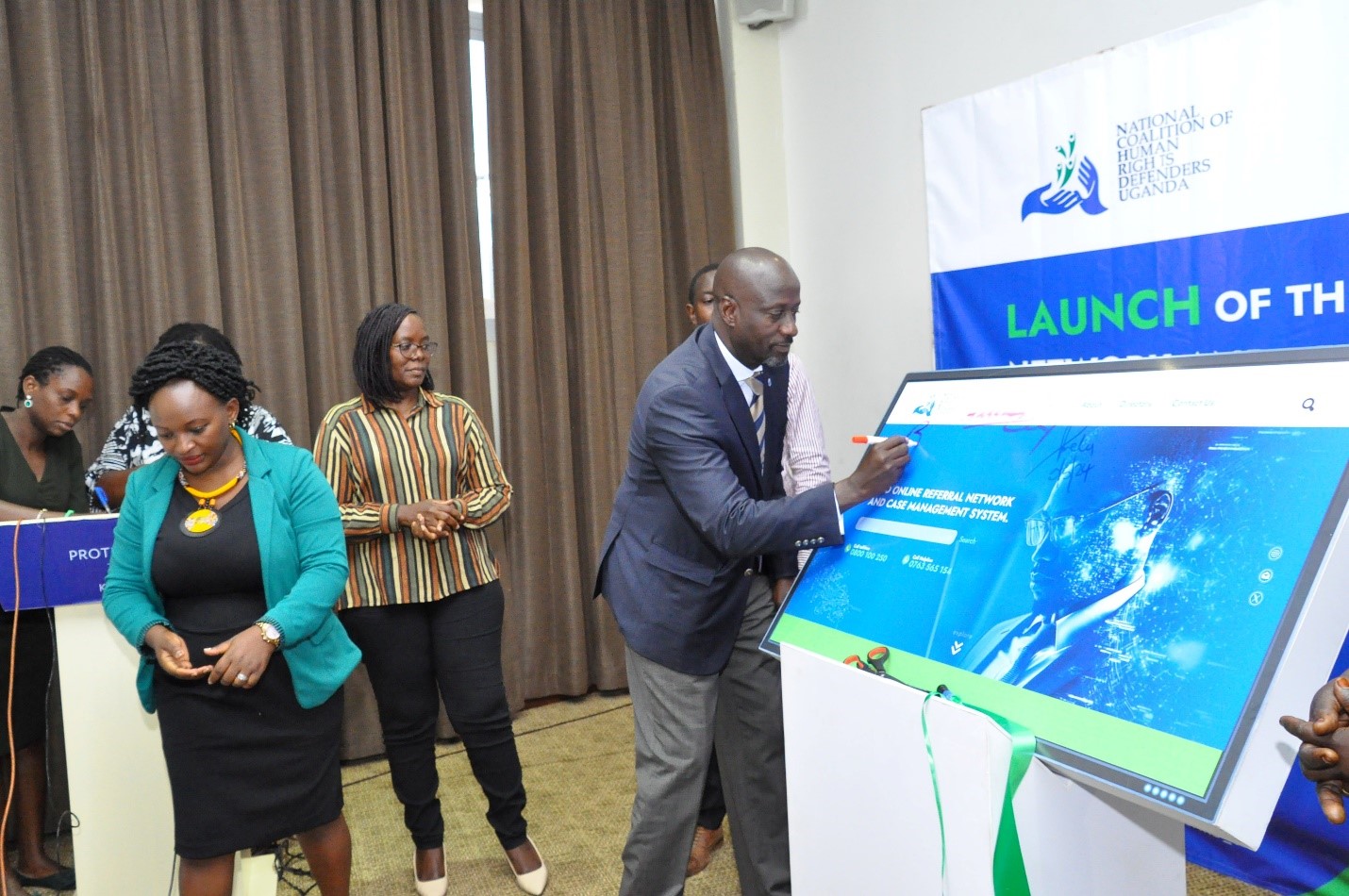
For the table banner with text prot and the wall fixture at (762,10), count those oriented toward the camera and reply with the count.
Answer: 2

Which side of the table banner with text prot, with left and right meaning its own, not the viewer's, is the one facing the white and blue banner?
left

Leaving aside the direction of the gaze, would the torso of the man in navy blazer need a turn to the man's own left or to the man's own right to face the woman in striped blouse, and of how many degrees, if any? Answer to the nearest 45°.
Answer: approximately 180°

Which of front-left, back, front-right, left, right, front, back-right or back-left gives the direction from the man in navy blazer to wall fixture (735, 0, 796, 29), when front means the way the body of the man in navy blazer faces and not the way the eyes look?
back-left

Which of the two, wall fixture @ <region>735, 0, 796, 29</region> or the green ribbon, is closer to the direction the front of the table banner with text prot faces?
the green ribbon

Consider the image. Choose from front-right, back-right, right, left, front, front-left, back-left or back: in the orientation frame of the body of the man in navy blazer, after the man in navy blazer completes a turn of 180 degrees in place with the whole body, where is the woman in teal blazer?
front-left

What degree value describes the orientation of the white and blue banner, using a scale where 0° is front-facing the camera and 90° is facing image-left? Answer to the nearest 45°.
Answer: approximately 45°
